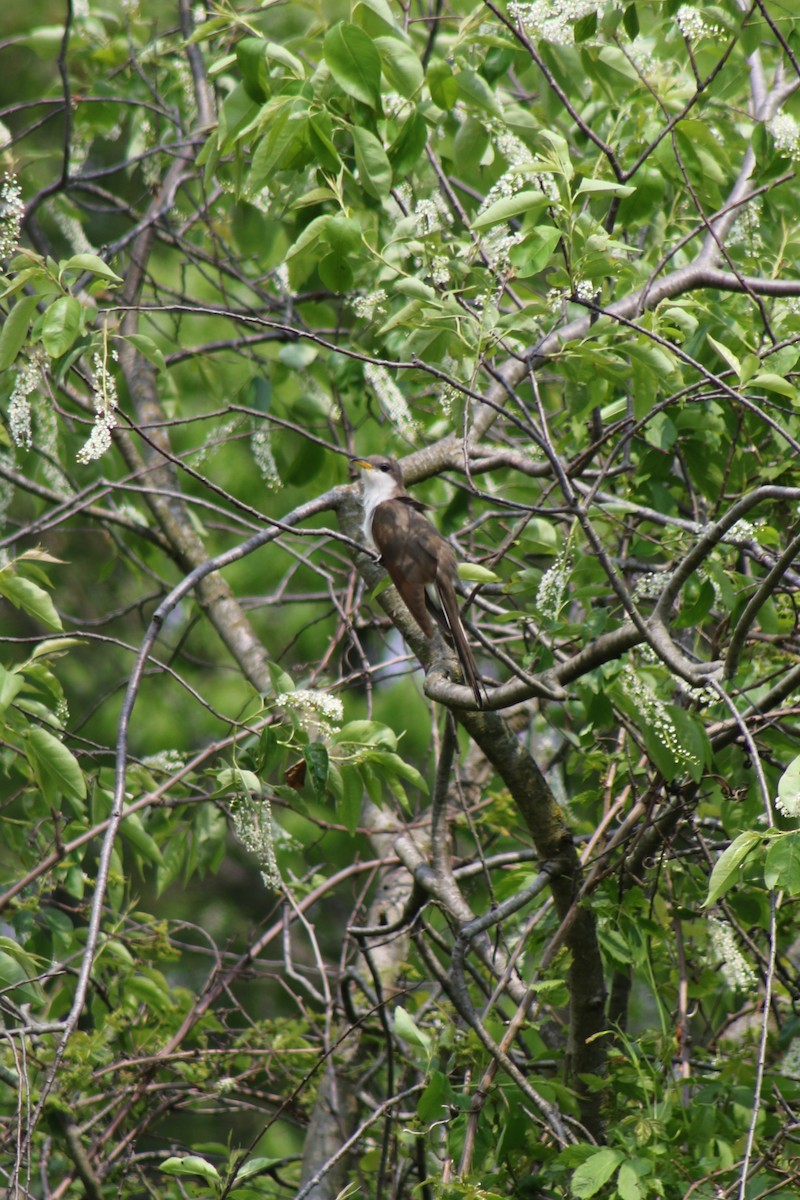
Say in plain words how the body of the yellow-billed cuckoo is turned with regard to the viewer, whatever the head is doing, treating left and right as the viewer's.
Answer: facing to the left of the viewer
